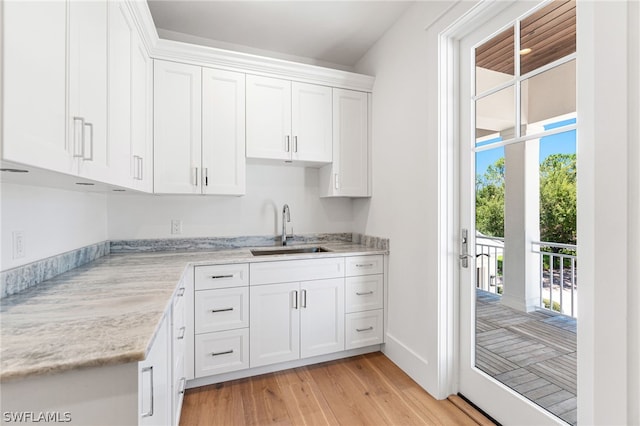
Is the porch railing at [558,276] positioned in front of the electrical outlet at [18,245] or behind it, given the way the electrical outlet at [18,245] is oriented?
in front

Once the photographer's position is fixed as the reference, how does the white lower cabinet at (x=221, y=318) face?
facing the viewer and to the right of the viewer

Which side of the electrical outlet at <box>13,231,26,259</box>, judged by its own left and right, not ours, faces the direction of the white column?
front

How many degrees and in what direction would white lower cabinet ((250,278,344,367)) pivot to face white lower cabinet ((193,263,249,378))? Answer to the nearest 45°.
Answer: approximately 135° to its right

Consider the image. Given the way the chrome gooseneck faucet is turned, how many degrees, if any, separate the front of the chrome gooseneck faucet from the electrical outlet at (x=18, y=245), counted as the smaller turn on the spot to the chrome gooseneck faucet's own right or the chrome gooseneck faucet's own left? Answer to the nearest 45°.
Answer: approximately 90° to the chrome gooseneck faucet's own right

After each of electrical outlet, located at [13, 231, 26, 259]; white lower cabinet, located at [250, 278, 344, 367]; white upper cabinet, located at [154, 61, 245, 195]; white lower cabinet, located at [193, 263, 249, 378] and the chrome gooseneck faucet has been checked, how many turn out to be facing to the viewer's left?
0

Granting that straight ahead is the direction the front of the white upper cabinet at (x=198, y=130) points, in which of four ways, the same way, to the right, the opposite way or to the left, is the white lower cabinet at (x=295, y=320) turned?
the same way
